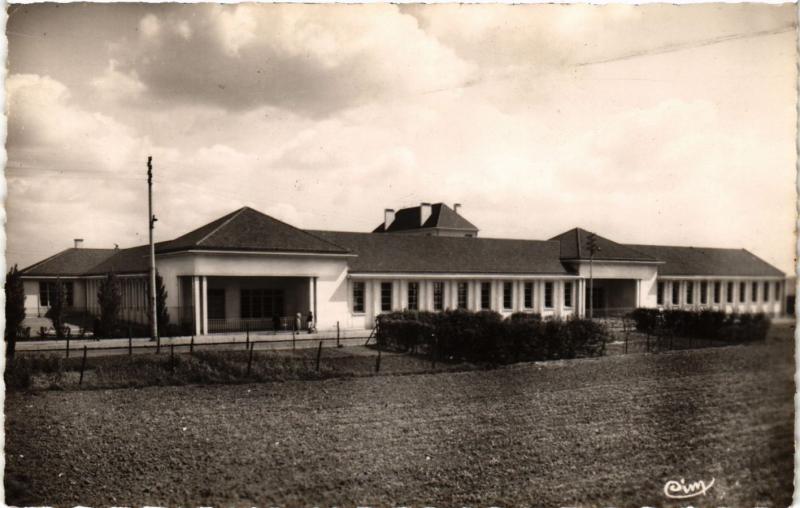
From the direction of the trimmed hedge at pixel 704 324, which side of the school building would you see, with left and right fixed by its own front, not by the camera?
front

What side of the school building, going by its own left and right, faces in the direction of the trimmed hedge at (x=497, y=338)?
front

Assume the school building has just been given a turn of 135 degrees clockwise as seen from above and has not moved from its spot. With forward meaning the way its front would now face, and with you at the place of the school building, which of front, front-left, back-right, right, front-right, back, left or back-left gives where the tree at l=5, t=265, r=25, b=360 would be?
left

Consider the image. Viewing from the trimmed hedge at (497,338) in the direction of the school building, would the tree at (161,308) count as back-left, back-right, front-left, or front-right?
front-left

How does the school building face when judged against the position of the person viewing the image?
facing the viewer and to the right of the viewer
